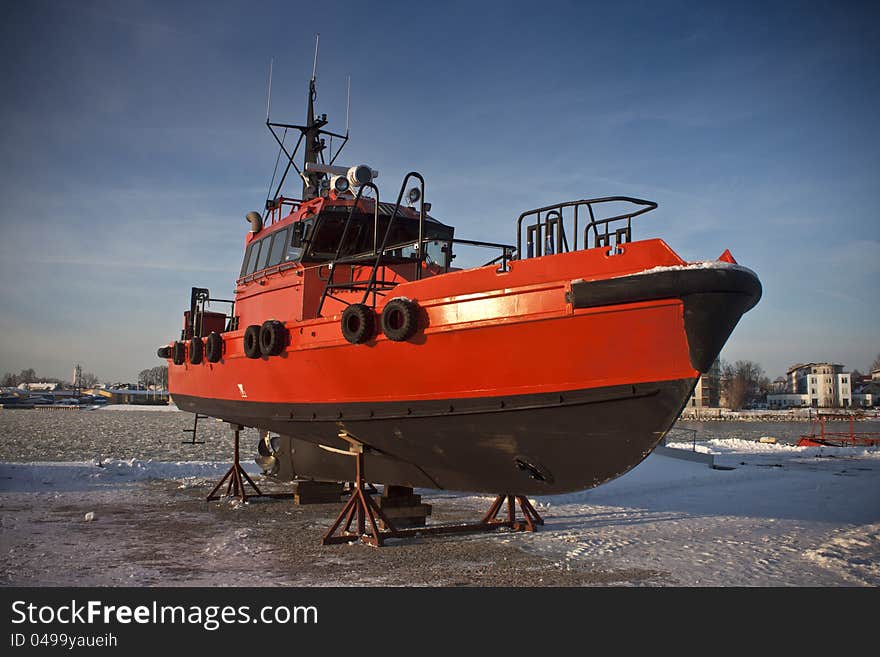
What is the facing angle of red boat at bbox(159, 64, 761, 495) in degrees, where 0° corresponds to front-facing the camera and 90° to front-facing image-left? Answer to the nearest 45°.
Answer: approximately 315°
